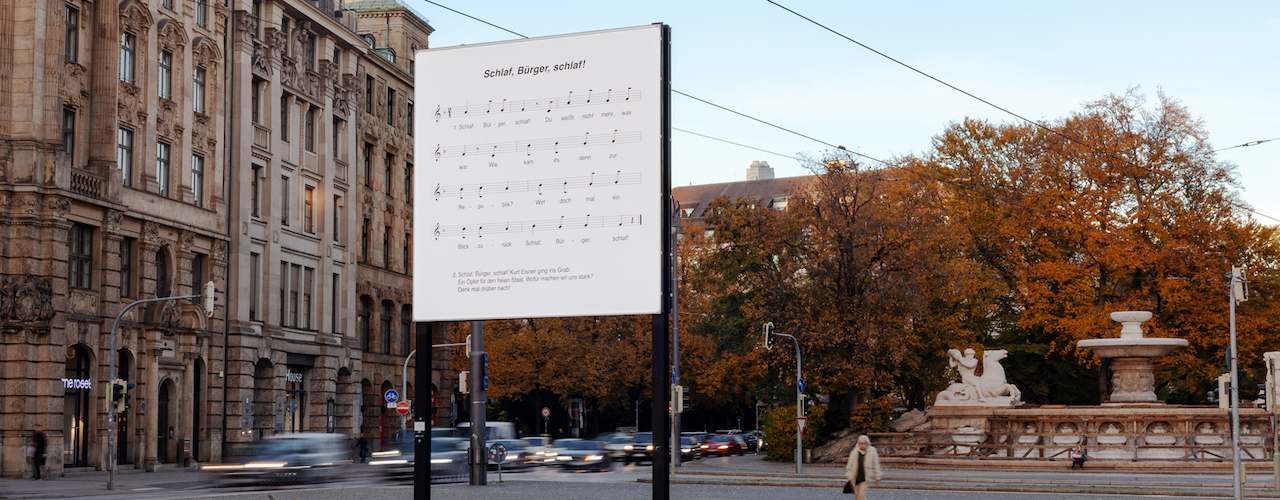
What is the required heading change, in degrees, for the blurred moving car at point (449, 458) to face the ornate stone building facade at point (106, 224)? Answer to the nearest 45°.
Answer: approximately 45° to its right

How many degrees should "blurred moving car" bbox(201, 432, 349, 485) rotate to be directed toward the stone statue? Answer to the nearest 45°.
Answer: approximately 135° to its right

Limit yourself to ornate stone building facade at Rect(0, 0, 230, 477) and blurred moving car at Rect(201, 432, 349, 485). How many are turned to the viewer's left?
1

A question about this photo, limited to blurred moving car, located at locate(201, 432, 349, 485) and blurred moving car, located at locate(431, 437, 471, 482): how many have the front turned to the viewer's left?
2

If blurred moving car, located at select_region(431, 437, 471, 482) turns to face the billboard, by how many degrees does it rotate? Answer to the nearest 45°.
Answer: approximately 90° to its left

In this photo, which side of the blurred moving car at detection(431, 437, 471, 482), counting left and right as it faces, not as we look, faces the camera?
left

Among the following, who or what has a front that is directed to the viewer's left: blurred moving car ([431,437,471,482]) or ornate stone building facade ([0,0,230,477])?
the blurred moving car

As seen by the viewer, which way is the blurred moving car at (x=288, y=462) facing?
to the viewer's left

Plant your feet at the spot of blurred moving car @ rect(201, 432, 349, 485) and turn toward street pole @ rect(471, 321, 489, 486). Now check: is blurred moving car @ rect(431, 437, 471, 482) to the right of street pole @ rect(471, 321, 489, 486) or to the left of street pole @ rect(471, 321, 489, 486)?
left

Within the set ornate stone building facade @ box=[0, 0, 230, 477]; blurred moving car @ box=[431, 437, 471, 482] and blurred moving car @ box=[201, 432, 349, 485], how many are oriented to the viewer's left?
2

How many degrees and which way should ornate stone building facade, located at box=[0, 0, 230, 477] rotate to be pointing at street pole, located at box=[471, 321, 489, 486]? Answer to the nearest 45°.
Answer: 0° — it already faces it
